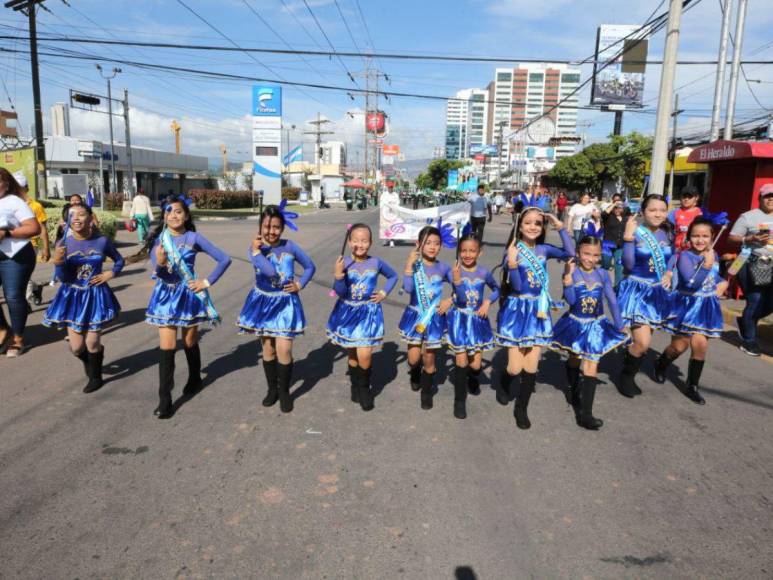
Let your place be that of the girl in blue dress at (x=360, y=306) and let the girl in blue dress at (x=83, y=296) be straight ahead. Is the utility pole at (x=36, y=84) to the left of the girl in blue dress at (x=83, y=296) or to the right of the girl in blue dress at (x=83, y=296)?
right

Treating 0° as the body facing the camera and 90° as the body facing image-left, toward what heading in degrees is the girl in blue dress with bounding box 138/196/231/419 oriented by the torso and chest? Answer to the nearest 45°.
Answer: approximately 0°

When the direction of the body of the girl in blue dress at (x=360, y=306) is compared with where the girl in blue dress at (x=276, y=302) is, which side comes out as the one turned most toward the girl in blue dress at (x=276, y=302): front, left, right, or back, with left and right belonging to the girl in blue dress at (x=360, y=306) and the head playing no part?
right

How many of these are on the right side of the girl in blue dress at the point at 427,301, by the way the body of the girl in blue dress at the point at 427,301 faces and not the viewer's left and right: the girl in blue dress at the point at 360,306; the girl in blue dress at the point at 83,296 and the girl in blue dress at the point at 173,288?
3

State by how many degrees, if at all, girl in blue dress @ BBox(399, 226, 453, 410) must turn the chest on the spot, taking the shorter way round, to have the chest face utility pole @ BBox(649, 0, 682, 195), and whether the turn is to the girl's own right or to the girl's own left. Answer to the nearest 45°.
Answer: approximately 135° to the girl's own left

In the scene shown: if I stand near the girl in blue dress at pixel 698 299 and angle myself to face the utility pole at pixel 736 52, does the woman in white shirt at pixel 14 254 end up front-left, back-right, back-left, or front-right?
back-left

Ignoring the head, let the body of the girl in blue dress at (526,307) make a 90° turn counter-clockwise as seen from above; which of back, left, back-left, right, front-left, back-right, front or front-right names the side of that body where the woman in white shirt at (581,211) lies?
left
